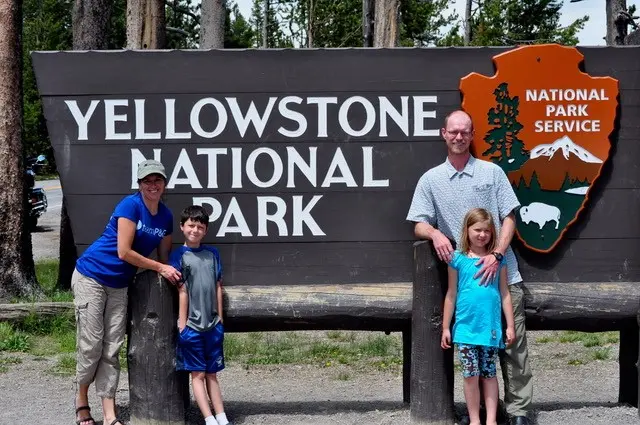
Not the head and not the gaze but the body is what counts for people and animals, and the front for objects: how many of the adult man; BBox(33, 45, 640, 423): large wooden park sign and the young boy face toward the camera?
3

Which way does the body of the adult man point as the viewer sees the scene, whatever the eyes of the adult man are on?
toward the camera

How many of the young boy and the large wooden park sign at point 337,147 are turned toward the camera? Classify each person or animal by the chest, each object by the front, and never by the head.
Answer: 2

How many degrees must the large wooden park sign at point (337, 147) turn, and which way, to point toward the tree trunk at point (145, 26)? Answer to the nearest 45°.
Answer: approximately 135° to its right

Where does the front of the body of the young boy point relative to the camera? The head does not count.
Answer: toward the camera

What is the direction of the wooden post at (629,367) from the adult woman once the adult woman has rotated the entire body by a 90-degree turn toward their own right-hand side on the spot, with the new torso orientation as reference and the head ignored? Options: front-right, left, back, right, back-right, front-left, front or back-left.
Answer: back-left

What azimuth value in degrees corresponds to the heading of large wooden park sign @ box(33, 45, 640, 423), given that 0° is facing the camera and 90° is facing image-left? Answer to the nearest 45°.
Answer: approximately 0°

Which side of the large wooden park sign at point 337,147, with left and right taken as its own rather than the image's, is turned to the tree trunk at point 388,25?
back

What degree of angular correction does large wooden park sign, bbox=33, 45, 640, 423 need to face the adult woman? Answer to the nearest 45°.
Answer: approximately 90° to its right

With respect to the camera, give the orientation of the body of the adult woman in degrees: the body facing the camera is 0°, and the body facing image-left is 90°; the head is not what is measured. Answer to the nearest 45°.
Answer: approximately 315°

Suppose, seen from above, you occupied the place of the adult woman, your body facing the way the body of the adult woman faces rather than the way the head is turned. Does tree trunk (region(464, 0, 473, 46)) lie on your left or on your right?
on your left
